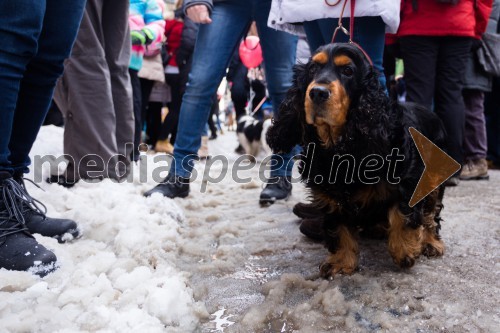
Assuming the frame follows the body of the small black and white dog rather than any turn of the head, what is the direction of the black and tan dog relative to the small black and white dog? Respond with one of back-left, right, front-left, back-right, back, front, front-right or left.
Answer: left

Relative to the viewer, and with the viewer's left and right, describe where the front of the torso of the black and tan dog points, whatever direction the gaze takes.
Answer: facing the viewer and to the left of the viewer

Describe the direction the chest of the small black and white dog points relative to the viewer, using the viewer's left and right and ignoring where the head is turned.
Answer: facing to the left of the viewer

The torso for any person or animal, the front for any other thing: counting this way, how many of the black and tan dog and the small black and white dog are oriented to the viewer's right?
0

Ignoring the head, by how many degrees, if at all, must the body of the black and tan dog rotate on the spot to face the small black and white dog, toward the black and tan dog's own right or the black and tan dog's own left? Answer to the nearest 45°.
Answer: approximately 135° to the black and tan dog's own right
